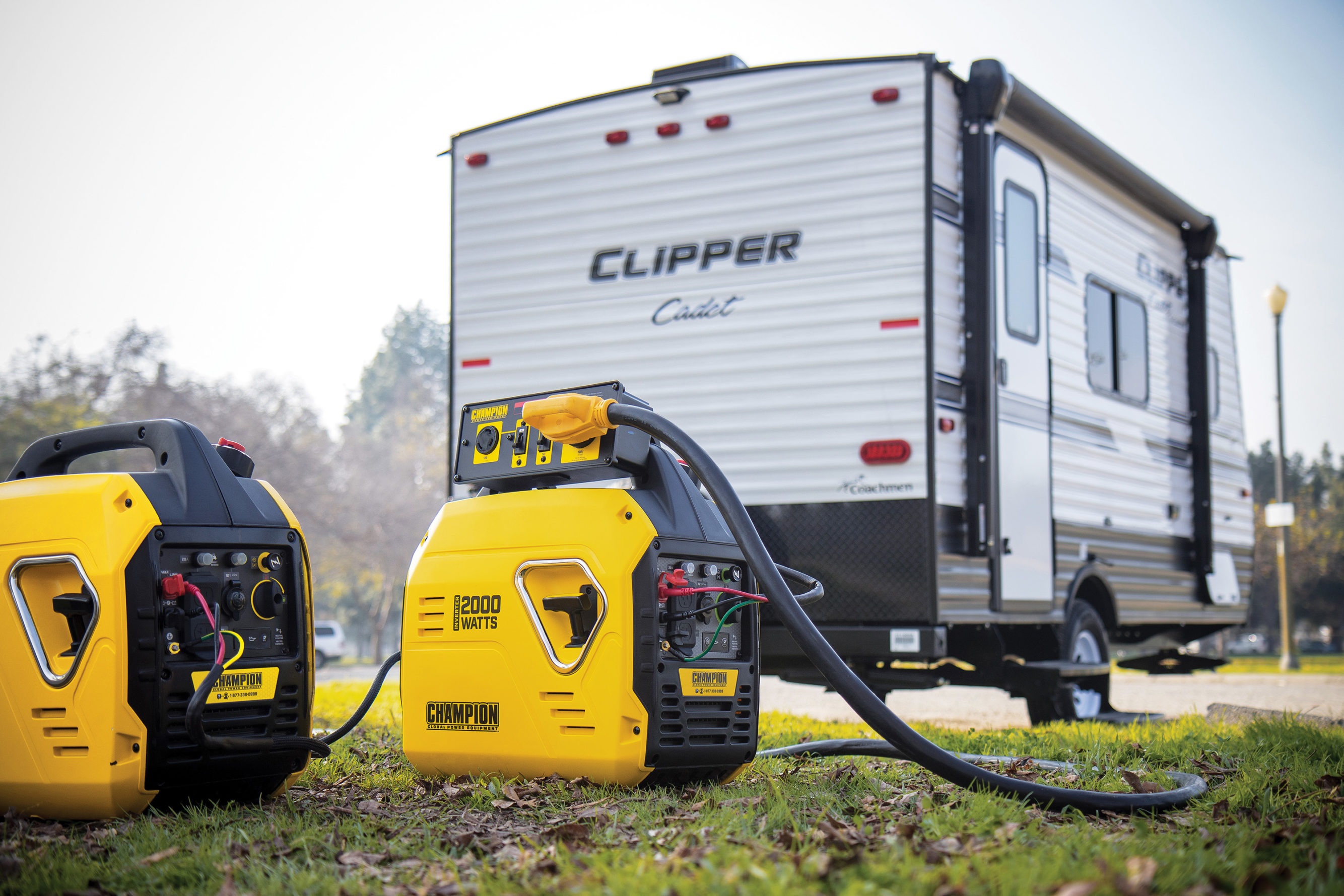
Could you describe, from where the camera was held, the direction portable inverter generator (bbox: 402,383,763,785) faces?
facing the viewer and to the right of the viewer

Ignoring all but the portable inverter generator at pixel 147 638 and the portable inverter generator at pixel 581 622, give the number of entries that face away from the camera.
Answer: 0

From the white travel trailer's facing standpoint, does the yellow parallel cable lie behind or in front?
behind

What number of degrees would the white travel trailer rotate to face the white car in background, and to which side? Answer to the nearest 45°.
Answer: approximately 90° to its left

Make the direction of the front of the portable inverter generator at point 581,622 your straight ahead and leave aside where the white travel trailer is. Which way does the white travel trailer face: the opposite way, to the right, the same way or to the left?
to the left

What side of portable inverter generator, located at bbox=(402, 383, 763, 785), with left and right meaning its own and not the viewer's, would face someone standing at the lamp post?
left

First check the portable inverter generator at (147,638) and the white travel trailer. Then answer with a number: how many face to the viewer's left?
0

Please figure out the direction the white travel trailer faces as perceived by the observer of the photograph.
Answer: facing away from the viewer and to the right of the viewer

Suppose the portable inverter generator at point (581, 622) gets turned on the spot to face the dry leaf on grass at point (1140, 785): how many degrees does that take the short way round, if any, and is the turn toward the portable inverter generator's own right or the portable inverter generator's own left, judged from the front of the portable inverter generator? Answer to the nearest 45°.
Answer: approximately 45° to the portable inverter generator's own left

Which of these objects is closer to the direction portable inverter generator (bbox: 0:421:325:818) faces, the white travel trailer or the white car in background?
the white travel trailer

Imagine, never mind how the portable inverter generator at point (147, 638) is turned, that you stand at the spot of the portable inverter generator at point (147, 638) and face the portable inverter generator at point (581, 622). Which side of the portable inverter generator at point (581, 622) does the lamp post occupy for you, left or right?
left

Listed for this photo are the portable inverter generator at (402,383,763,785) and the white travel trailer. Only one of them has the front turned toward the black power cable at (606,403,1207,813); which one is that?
the portable inverter generator

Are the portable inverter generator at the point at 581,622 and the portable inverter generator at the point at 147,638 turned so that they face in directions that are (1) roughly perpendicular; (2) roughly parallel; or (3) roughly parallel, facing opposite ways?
roughly parallel

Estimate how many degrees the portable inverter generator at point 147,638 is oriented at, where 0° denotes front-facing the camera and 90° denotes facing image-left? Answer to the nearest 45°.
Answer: approximately 315°
